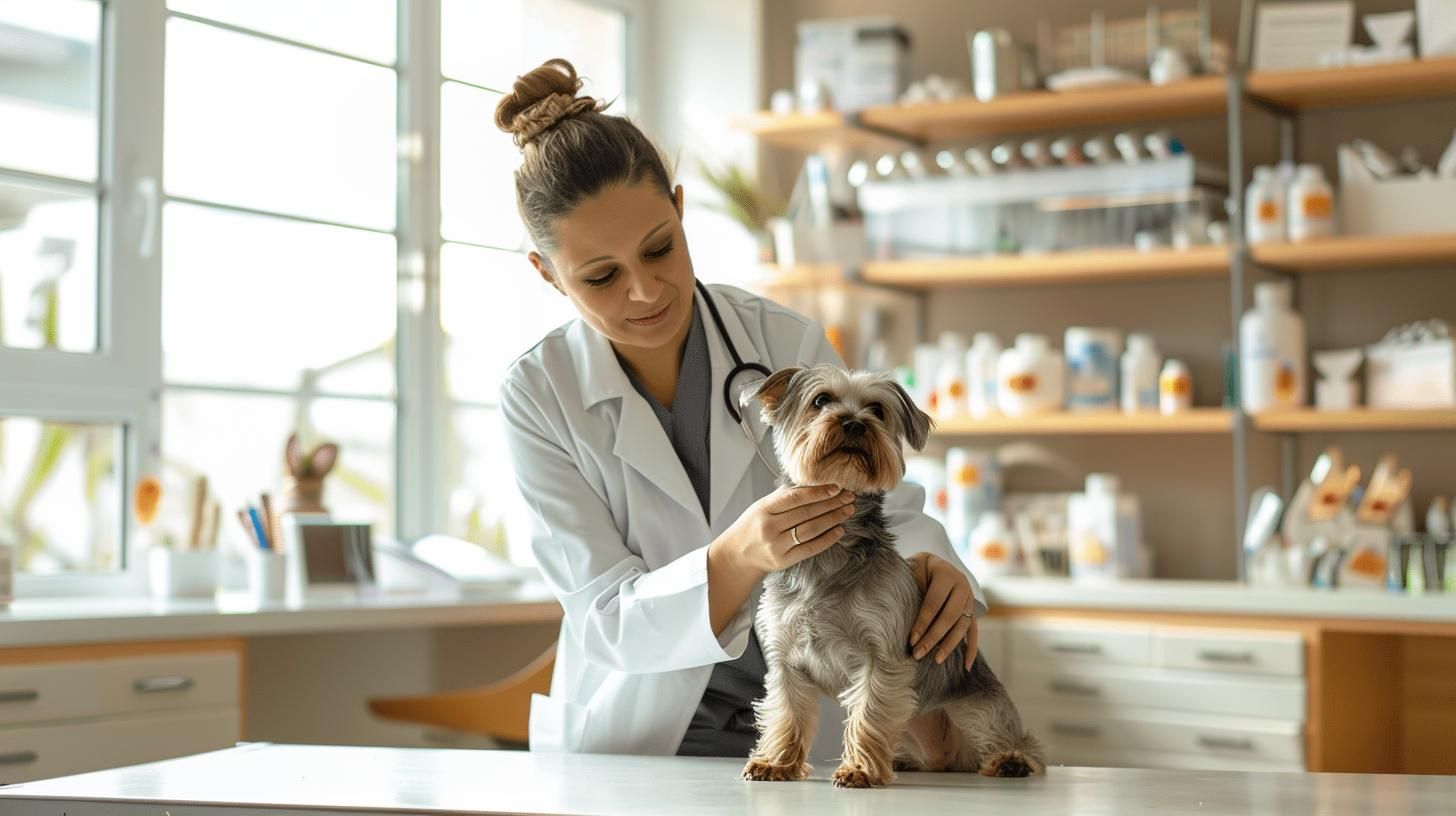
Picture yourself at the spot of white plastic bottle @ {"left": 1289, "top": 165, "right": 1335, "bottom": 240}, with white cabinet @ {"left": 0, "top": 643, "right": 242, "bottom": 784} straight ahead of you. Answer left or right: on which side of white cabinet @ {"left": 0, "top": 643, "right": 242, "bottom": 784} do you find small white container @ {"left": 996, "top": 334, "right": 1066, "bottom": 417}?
right

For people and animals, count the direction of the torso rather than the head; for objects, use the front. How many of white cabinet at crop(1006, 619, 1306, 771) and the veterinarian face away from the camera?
0

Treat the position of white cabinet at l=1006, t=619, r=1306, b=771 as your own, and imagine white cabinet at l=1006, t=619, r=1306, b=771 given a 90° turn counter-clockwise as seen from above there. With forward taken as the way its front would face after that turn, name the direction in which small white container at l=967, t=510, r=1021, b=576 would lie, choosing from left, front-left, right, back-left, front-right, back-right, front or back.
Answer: back-left

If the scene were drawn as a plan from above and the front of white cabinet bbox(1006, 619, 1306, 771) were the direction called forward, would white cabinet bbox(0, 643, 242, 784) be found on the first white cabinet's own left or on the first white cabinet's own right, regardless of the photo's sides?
on the first white cabinet's own right

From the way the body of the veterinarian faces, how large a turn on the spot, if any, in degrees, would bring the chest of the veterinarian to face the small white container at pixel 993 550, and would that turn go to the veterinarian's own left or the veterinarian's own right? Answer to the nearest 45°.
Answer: approximately 135° to the veterinarian's own left

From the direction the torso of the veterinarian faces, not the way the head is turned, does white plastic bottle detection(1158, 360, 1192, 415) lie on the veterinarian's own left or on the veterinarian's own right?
on the veterinarian's own left

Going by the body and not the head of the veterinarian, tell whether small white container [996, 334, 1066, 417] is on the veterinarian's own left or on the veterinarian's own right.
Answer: on the veterinarian's own left

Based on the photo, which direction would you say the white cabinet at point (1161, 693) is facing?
toward the camera

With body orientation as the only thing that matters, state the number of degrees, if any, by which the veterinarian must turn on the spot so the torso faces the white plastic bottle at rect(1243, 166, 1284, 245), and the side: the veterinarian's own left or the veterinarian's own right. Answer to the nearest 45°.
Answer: approximately 90° to the veterinarian's own left

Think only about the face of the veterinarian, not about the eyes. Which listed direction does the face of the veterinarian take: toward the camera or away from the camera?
toward the camera

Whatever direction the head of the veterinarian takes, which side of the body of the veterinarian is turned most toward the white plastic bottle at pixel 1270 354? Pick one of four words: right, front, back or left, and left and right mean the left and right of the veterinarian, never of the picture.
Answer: left

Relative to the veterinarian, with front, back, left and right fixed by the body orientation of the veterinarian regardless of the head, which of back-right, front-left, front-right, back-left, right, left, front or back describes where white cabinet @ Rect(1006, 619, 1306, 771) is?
left
